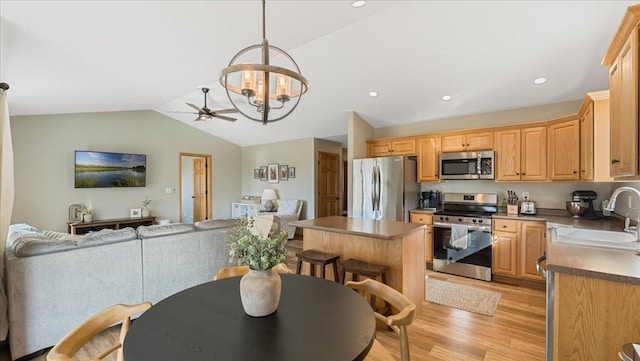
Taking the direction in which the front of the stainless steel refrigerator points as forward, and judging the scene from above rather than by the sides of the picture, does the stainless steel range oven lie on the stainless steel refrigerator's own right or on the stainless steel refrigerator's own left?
on the stainless steel refrigerator's own left

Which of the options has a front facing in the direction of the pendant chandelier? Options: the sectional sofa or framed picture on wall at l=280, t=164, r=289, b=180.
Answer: the framed picture on wall

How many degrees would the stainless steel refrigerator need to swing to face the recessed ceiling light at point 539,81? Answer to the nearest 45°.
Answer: approximately 135° to its left

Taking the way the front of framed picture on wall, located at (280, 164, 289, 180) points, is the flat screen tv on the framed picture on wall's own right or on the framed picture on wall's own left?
on the framed picture on wall's own right

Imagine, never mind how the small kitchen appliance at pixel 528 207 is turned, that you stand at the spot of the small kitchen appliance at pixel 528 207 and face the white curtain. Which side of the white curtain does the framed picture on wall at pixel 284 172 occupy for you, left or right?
right

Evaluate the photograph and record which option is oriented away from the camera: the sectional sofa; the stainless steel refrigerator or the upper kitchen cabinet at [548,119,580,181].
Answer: the sectional sofa

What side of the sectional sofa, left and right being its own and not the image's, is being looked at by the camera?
back

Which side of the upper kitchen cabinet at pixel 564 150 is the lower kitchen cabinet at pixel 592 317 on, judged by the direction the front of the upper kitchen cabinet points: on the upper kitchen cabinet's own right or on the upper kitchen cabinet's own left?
on the upper kitchen cabinet's own left

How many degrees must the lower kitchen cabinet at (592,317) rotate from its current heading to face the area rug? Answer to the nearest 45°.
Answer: approximately 45° to its right

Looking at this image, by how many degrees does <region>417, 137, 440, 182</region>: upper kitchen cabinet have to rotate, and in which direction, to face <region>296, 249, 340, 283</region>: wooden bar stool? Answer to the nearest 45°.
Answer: approximately 45° to its right

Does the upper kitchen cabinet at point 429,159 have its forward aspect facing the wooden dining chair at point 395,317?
yes

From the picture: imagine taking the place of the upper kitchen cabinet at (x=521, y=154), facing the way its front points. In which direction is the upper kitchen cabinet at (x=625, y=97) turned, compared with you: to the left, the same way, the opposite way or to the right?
to the right

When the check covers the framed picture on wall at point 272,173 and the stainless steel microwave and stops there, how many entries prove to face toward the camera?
2

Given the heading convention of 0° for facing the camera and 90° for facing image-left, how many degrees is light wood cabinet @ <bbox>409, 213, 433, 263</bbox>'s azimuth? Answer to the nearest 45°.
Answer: approximately 0°
